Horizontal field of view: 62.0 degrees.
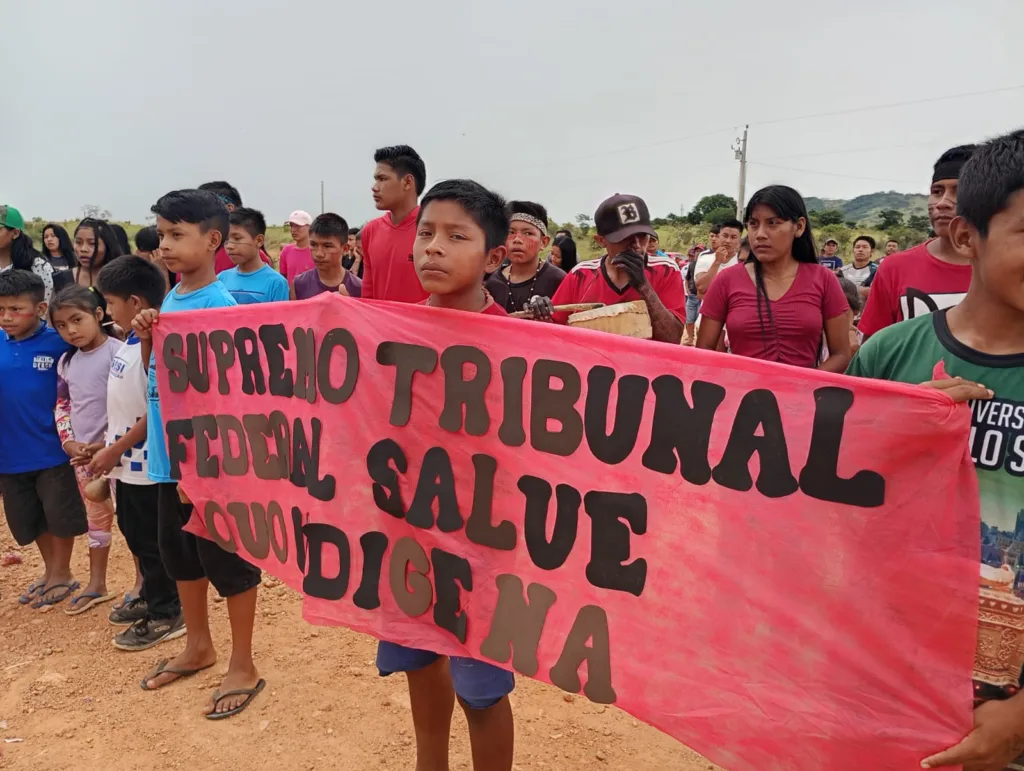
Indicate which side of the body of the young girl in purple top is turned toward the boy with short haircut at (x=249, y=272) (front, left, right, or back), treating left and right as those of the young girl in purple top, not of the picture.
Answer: back

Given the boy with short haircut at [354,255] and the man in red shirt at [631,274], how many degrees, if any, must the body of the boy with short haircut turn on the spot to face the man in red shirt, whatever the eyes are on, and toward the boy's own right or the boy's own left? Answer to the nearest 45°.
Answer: approximately 45° to the boy's own left

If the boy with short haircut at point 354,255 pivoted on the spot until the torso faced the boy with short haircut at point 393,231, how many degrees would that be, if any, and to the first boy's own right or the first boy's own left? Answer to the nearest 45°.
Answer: approximately 45° to the first boy's own left

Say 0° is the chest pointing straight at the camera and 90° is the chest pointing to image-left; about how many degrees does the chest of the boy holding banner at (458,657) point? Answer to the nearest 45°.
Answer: approximately 45°

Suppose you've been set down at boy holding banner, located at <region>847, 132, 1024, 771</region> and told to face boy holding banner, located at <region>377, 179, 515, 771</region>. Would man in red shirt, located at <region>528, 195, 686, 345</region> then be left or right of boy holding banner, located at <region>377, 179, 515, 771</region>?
right

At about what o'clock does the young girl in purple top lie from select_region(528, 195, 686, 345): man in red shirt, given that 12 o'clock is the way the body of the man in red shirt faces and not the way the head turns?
The young girl in purple top is roughly at 3 o'clock from the man in red shirt.

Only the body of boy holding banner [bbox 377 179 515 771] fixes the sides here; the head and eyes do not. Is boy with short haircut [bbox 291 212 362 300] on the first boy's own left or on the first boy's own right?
on the first boy's own right
